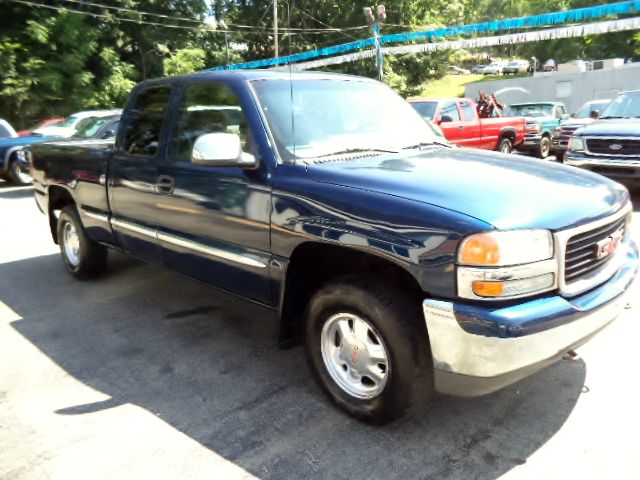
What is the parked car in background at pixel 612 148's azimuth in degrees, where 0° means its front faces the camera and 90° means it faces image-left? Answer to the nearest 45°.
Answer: approximately 45°

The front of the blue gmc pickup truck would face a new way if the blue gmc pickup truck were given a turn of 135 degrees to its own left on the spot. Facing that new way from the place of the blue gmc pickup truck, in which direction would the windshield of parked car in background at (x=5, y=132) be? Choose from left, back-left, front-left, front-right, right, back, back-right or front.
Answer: front-left

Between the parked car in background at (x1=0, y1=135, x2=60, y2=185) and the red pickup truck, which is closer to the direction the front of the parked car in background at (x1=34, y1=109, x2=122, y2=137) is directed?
the parked car in background

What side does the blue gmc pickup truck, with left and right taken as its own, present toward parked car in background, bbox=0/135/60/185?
back

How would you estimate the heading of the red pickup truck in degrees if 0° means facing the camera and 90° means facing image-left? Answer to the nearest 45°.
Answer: approximately 45°

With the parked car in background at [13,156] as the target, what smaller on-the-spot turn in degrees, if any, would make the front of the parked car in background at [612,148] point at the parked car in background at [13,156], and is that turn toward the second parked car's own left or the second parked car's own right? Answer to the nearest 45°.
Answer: approximately 45° to the second parked car's own right

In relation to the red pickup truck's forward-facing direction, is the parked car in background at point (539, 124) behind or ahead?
behind
